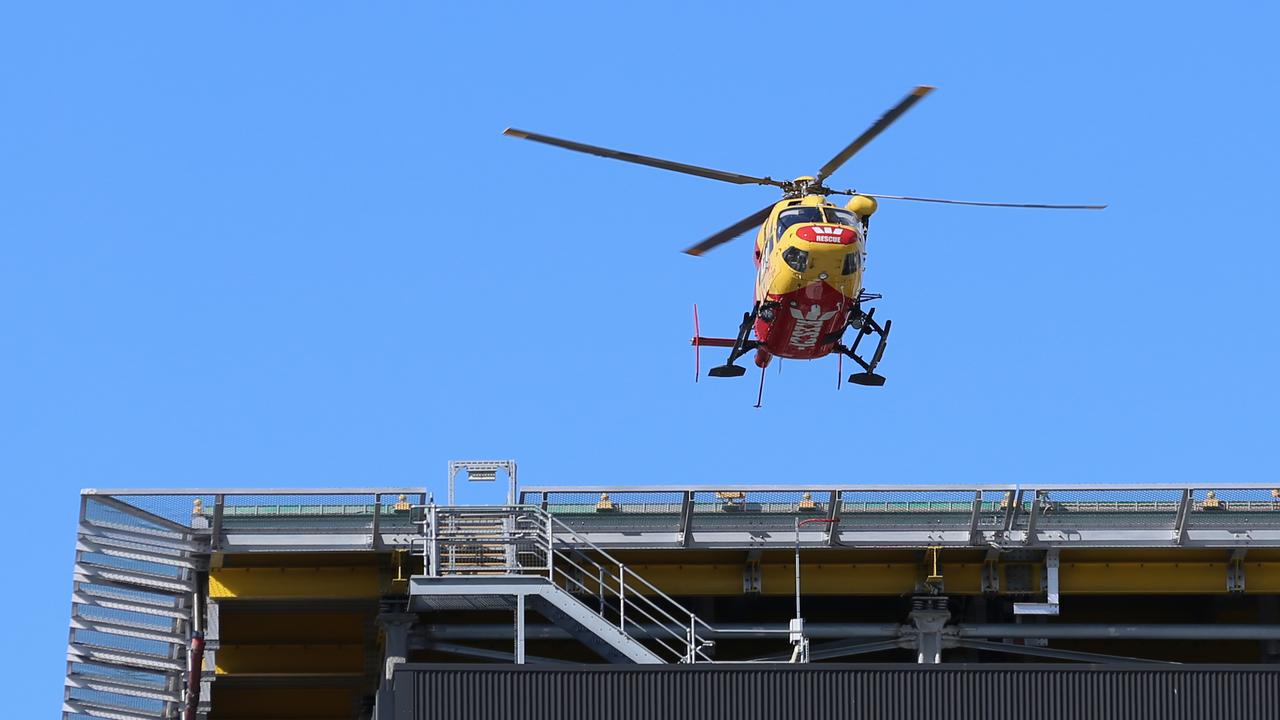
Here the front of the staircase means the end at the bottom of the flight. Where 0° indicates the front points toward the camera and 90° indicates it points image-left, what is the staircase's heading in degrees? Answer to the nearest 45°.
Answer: approximately 270°
